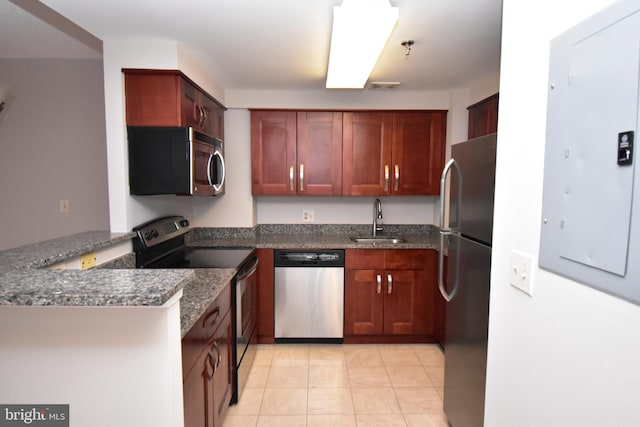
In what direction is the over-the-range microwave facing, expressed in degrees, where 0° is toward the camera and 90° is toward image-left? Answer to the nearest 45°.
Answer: approximately 270°

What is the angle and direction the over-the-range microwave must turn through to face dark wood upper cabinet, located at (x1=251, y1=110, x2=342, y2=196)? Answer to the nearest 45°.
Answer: approximately 45° to its left

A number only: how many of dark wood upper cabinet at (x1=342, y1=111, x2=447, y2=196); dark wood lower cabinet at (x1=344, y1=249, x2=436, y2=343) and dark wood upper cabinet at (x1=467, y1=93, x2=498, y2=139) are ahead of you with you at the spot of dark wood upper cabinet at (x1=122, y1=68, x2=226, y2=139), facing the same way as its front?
3

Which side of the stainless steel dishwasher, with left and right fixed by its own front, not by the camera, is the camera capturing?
front

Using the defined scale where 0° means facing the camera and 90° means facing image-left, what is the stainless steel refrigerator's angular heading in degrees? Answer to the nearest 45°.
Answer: approximately 90°

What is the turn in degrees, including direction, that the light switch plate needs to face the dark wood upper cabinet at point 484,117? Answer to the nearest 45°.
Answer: approximately 135° to its right

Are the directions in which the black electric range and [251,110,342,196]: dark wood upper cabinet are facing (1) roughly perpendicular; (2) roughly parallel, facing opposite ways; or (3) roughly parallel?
roughly perpendicular

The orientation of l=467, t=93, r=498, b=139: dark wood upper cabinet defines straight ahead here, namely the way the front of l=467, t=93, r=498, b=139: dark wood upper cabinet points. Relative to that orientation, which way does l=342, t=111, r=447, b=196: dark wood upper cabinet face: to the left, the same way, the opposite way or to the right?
to the left

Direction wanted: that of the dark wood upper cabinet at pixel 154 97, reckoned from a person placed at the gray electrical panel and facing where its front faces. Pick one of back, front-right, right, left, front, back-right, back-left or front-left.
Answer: front-right

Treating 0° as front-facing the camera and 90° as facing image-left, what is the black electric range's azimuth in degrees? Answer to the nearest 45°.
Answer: approximately 270°

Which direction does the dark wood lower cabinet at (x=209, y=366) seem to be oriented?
to the viewer's right

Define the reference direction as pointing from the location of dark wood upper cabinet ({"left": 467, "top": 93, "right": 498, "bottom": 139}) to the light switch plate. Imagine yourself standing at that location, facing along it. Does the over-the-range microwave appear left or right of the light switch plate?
right

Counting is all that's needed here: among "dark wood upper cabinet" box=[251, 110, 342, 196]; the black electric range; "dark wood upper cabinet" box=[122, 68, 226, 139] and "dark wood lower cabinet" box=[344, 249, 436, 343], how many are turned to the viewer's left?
0

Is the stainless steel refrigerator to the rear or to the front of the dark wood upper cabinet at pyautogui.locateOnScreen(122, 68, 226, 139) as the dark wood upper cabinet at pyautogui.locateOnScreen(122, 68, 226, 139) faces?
to the front

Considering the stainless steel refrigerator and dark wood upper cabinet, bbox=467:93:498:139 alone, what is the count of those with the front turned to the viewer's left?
2
